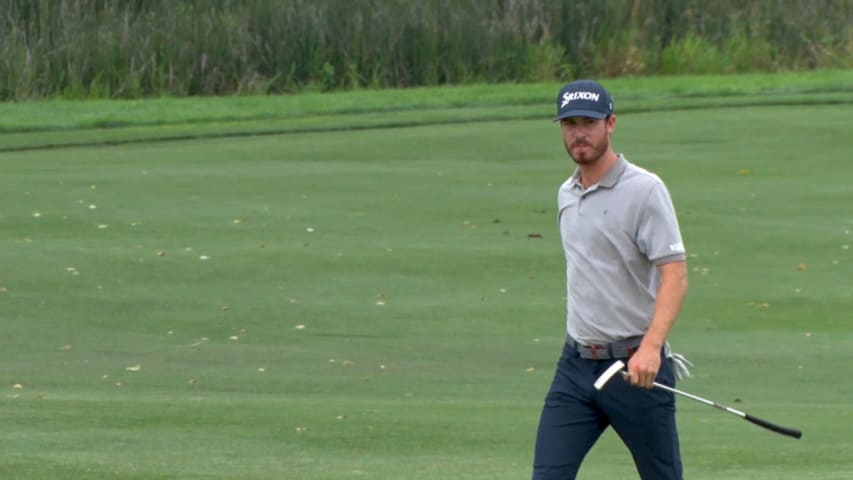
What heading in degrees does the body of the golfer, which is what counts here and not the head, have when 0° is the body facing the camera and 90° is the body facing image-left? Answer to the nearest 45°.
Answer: approximately 45°
